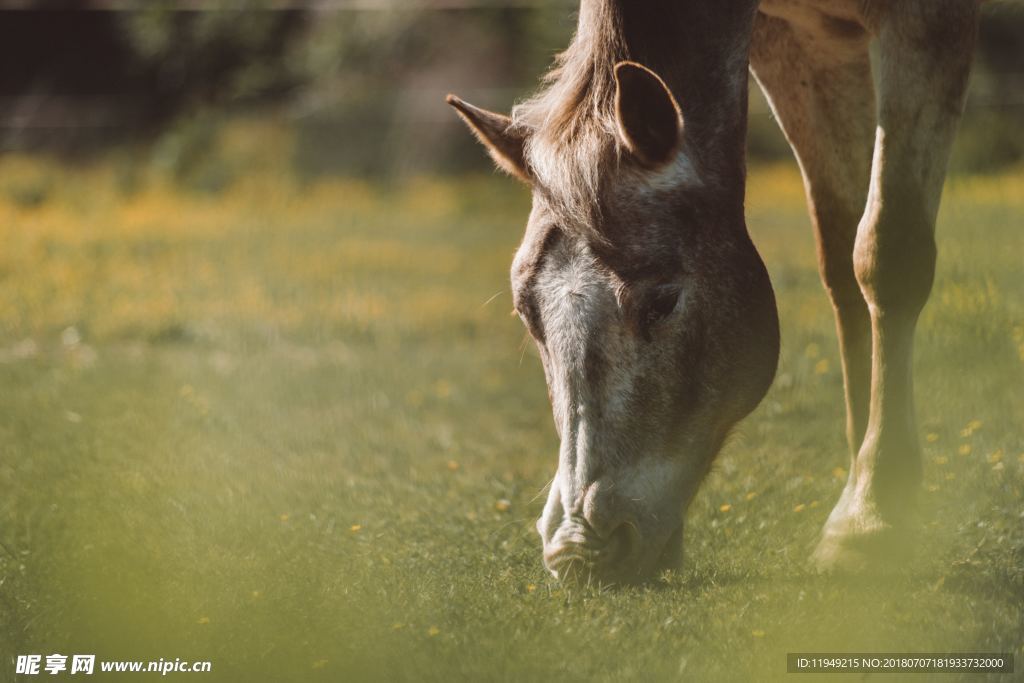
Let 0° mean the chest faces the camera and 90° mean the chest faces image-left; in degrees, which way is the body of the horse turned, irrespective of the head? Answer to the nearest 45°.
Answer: approximately 45°
